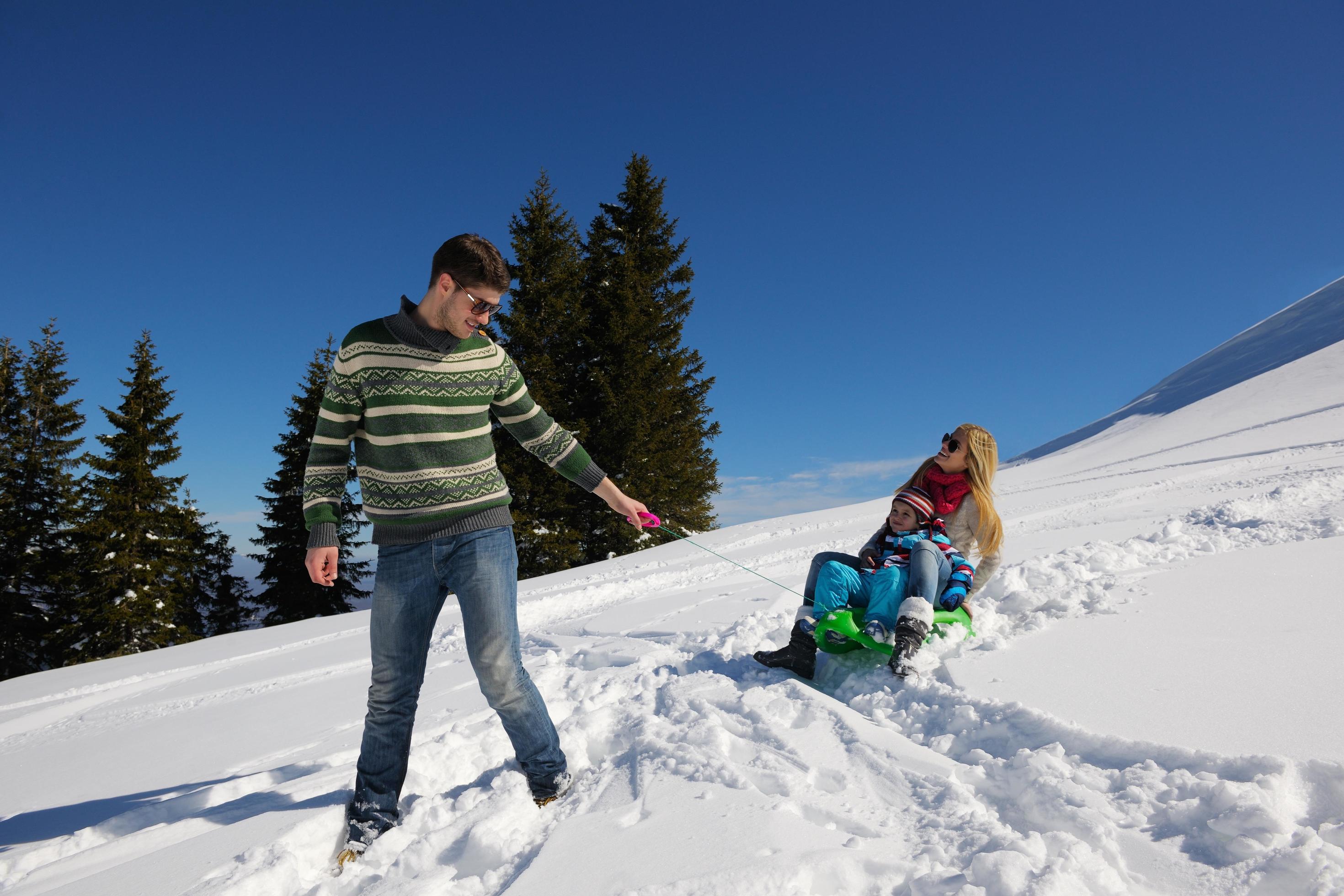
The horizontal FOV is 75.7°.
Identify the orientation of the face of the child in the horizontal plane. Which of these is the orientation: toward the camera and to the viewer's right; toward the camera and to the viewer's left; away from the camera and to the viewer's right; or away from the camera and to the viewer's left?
toward the camera and to the viewer's left

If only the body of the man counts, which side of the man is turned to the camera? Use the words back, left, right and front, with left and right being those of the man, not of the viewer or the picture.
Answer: front

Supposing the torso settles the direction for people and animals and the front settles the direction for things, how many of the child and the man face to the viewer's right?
0

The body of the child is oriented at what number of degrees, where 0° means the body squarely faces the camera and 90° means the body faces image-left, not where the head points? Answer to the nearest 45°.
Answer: approximately 45°

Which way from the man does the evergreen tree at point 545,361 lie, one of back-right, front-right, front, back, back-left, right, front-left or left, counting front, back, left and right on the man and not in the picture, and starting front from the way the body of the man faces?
back

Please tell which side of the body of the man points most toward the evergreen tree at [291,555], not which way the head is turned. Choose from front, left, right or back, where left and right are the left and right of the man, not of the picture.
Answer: back

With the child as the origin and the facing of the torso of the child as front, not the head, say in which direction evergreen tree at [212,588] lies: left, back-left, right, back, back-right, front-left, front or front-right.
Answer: right

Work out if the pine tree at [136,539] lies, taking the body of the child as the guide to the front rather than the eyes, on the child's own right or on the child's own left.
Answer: on the child's own right
